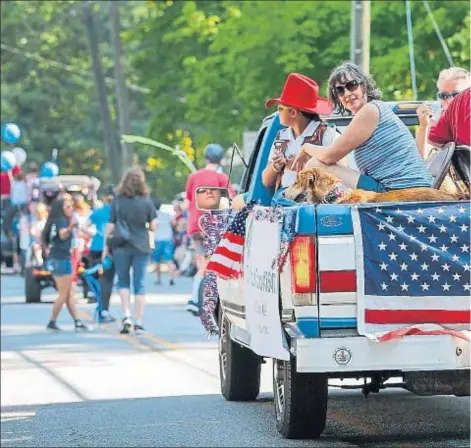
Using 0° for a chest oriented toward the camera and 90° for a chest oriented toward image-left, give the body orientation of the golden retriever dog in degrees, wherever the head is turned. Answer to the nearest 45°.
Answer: approximately 90°

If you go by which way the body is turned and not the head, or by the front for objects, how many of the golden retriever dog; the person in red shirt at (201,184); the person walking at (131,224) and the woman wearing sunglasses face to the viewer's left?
2

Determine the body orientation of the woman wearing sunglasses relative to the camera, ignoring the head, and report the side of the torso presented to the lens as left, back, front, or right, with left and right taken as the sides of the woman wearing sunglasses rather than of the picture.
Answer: left

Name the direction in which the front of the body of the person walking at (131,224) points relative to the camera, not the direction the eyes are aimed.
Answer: away from the camera

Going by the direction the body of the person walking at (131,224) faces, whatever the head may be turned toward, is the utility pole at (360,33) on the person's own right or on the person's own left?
on the person's own right

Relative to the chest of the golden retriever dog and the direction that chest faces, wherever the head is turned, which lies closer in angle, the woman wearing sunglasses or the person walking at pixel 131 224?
the person walking

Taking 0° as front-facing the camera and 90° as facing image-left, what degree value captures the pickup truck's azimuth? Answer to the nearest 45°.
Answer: approximately 135°

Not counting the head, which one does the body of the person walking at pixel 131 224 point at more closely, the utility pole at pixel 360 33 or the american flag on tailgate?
the utility pole
